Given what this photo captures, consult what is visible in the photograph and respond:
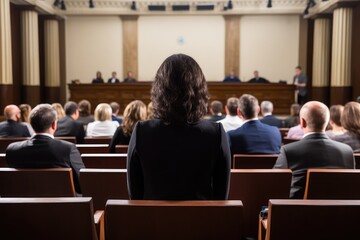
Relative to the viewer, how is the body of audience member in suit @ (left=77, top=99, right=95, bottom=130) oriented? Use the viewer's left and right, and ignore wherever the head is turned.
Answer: facing away from the viewer

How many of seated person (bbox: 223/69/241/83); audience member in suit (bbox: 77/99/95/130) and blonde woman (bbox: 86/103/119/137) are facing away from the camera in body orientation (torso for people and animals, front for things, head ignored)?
2

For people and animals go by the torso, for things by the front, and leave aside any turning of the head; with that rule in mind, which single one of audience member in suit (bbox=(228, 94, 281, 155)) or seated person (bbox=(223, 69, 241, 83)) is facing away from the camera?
the audience member in suit

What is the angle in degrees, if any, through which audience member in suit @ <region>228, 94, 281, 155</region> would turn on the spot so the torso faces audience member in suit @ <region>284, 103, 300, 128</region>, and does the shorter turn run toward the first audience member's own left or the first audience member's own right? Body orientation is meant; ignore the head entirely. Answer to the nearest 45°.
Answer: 0° — they already face them

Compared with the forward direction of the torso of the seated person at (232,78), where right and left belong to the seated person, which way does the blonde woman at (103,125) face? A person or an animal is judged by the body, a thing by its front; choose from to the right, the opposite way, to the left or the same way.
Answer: the opposite way

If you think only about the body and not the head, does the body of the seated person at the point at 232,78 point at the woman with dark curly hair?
yes

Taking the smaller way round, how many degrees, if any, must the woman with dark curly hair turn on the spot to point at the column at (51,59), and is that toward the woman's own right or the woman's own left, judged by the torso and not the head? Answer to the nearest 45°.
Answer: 0° — they already face it

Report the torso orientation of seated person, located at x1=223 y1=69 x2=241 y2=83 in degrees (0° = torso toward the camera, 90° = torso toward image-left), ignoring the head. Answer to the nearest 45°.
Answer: approximately 0°

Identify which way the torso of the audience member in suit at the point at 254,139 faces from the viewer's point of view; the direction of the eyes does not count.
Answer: away from the camera

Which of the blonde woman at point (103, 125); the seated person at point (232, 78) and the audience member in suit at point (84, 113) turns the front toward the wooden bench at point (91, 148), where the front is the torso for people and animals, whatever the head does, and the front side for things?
the seated person

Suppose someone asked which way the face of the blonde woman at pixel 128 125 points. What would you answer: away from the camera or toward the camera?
away from the camera

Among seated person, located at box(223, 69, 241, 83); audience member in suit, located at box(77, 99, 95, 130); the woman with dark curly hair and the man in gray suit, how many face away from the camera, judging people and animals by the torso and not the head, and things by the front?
3

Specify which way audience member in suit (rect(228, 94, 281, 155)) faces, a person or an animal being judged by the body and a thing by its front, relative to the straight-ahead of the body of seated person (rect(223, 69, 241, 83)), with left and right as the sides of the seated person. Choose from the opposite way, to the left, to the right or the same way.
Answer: the opposite way
